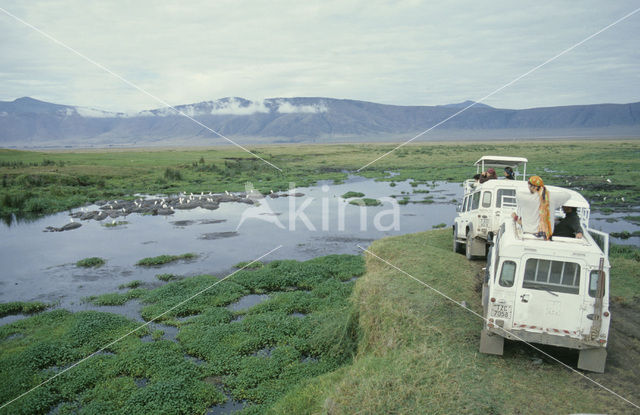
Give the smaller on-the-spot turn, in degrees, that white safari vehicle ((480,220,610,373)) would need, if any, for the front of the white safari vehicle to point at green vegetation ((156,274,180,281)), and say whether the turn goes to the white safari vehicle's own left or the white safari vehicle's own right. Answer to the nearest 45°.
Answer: approximately 90° to the white safari vehicle's own left

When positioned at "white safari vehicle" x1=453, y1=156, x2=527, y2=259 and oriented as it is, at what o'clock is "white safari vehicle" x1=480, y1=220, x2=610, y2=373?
"white safari vehicle" x1=480, y1=220, x2=610, y2=373 is roughly at 7 o'clock from "white safari vehicle" x1=453, y1=156, x2=527, y2=259.

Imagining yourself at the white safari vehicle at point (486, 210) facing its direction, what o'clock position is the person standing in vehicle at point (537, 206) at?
The person standing in vehicle is roughly at 7 o'clock from the white safari vehicle.

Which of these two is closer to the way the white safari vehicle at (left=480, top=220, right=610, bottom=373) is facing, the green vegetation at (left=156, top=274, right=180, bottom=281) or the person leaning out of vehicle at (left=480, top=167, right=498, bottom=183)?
the person leaning out of vehicle

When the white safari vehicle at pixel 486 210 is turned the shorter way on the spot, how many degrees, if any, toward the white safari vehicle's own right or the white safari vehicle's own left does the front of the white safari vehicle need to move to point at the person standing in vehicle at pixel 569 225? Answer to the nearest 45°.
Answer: approximately 180°

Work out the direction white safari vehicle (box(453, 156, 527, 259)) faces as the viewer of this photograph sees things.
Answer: facing away from the viewer and to the left of the viewer

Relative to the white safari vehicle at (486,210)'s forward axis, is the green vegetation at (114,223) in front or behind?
in front

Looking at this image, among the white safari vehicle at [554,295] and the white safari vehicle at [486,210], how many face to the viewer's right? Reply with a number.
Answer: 0

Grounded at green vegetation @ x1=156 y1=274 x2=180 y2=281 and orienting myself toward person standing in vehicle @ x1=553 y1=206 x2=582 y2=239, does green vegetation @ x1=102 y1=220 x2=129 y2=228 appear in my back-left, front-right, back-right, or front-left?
back-left

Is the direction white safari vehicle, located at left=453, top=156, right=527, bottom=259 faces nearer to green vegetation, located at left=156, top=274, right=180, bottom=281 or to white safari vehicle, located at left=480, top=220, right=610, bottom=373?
the green vegetation

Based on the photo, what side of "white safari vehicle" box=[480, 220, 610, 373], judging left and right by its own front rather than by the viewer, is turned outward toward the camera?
back

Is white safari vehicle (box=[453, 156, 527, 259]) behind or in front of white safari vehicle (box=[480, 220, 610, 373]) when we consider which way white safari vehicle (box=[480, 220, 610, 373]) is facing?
in front
